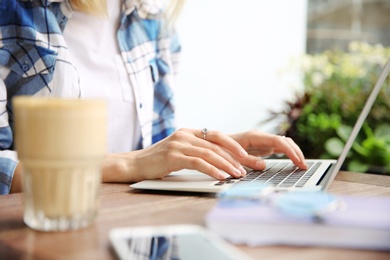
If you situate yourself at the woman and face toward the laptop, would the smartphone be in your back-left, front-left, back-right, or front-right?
front-right

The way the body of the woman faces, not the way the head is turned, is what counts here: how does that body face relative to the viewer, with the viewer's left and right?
facing the viewer and to the right of the viewer

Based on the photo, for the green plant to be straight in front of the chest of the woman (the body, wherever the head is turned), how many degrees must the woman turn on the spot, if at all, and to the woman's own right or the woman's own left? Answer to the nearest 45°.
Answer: approximately 90° to the woman's own left

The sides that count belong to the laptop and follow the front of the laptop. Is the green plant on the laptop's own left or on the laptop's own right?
on the laptop's own right

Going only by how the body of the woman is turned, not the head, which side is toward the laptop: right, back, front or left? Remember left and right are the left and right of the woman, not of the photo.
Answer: front

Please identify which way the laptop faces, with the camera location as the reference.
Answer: facing to the left of the viewer

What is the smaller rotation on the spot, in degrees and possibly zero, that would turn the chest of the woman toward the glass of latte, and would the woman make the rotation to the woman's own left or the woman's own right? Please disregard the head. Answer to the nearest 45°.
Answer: approximately 45° to the woman's own right

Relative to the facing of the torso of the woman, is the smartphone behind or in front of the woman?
in front

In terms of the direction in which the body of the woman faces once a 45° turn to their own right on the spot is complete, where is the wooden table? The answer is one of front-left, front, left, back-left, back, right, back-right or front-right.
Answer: front

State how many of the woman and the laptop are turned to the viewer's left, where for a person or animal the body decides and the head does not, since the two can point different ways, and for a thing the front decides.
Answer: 1
